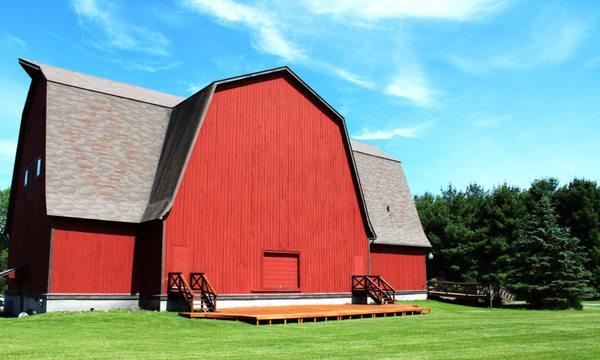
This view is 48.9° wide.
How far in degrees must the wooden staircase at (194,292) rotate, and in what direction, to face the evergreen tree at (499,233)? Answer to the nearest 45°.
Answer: approximately 90° to its left

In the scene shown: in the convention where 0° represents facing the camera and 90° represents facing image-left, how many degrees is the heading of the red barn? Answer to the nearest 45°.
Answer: approximately 0°

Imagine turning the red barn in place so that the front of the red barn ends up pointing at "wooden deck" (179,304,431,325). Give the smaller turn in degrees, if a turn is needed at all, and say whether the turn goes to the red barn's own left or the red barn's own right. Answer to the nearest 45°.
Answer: approximately 45° to the red barn's own left

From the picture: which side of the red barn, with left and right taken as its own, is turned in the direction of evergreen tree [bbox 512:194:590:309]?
left

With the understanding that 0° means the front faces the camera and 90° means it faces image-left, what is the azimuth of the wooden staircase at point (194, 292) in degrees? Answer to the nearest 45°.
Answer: approximately 315°

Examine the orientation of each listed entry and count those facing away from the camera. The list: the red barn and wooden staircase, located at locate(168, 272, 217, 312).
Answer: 0

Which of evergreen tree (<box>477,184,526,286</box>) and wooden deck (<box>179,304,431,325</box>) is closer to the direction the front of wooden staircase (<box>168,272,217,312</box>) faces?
the wooden deck
